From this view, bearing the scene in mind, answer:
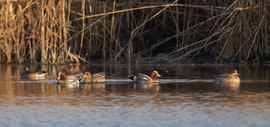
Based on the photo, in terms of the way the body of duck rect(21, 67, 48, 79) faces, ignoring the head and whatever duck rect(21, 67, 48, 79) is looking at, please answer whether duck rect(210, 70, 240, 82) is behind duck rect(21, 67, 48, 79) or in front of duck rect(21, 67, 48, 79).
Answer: behind

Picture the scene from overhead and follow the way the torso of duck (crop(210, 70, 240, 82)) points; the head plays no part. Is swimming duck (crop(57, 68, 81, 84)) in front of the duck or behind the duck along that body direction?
behind

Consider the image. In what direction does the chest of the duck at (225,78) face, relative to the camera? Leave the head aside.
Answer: to the viewer's right

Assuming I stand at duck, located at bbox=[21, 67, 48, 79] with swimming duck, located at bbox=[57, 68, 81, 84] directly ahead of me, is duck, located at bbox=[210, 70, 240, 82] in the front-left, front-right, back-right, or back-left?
front-left

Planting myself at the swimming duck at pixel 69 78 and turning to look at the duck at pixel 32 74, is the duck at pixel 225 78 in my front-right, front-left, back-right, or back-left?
back-right

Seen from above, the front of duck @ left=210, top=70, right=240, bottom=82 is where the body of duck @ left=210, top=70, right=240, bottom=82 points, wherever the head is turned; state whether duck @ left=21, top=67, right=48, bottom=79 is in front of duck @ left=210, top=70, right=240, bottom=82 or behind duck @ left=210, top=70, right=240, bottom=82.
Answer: behind

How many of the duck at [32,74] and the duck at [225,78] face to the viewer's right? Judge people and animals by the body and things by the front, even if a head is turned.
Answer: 1

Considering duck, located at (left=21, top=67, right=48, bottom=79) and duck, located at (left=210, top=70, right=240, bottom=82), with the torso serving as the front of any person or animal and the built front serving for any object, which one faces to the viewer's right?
duck, located at (left=210, top=70, right=240, bottom=82)

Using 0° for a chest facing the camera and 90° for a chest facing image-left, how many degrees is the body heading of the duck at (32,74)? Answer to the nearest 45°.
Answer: approximately 90°
